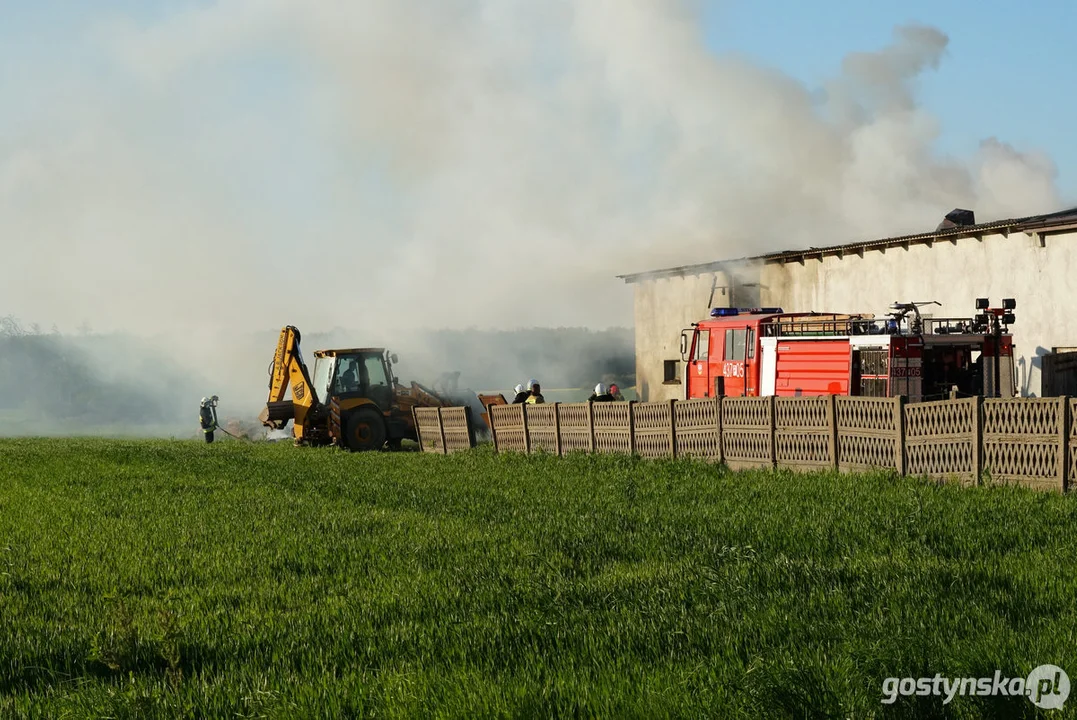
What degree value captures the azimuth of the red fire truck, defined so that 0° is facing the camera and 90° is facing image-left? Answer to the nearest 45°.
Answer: approximately 135°

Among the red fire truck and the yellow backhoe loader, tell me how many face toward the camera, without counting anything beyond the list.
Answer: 0

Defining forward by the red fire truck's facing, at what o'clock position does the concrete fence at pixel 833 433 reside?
The concrete fence is roughly at 8 o'clock from the red fire truck.

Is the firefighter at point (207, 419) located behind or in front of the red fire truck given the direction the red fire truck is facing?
in front

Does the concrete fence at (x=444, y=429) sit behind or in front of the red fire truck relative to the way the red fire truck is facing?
in front

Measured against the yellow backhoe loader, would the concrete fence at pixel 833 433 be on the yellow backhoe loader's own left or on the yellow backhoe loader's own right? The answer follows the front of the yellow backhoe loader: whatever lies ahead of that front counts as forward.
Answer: on the yellow backhoe loader's own right

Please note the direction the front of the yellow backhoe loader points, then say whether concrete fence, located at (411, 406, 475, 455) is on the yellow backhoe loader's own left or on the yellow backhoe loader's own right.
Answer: on the yellow backhoe loader's own right

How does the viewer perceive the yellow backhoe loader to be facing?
facing away from the viewer and to the right of the viewer

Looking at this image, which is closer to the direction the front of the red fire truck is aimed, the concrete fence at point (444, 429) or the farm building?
the concrete fence

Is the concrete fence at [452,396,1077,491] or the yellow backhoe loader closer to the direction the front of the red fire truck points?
the yellow backhoe loader
